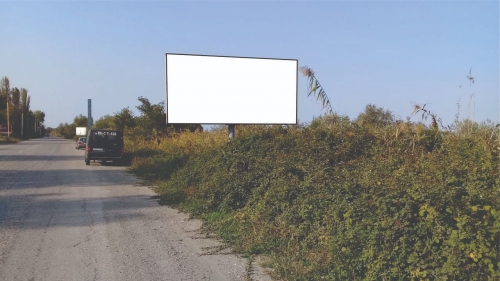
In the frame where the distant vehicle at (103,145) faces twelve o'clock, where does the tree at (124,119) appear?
The tree is roughly at 12 o'clock from the distant vehicle.

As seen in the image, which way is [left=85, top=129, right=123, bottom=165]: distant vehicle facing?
away from the camera

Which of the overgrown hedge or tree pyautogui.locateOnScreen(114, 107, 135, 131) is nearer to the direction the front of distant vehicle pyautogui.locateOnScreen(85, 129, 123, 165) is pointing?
the tree
